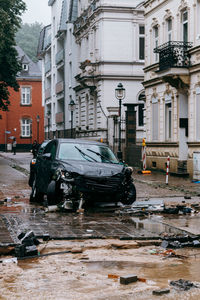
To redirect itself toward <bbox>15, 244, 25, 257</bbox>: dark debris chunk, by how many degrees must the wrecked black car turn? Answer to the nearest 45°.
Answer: approximately 45° to its right

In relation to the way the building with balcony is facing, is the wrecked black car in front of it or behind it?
in front

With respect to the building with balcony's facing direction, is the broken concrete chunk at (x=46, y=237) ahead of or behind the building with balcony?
ahead

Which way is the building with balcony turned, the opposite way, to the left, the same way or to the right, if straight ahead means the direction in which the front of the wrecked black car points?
to the right

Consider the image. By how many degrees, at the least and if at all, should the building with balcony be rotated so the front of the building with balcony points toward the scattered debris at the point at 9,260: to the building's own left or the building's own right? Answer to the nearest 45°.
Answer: approximately 45° to the building's own left

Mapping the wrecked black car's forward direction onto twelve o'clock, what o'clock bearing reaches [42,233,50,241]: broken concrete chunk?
The broken concrete chunk is roughly at 2 o'clock from the wrecked black car.

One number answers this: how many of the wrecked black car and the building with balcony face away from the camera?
0

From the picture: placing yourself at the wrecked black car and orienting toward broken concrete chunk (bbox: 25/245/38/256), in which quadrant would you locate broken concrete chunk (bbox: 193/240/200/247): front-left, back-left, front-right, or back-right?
front-left

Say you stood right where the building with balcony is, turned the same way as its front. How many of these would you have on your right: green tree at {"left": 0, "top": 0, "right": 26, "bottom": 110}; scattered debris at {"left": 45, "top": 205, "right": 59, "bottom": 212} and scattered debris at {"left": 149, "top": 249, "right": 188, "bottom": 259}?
1

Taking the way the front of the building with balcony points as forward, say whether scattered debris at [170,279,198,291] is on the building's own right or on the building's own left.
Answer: on the building's own left

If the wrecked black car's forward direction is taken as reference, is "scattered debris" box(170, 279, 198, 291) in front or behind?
in front

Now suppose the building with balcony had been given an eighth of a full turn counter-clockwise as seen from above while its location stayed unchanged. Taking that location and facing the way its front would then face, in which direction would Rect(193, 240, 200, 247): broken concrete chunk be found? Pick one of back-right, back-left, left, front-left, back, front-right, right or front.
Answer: front

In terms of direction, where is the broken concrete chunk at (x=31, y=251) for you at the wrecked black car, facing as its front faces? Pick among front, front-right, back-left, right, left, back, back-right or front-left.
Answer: front-right

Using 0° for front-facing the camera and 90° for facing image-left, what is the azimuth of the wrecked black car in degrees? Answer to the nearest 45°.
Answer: approximately 315°

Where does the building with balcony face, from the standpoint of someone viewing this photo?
facing the viewer and to the left of the viewer

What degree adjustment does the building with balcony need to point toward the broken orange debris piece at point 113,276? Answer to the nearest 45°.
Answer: approximately 45° to its left

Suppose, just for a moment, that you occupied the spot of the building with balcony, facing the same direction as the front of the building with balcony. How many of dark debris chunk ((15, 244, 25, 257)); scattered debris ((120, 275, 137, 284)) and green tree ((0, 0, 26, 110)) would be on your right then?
1
